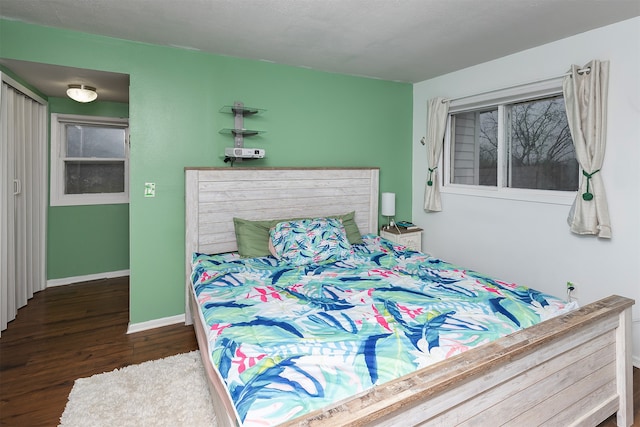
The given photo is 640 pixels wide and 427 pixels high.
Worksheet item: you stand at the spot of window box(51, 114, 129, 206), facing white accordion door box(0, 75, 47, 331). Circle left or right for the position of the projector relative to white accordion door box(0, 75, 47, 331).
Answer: left

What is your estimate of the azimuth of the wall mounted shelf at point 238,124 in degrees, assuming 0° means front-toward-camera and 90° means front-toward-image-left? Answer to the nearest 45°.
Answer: approximately 315°

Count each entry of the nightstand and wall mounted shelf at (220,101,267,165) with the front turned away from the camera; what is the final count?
0

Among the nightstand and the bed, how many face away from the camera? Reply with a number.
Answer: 0

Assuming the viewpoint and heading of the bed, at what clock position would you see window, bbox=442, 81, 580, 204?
The window is roughly at 8 o'clock from the bed.

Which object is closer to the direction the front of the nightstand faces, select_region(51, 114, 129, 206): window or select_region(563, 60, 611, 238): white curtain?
the white curtain

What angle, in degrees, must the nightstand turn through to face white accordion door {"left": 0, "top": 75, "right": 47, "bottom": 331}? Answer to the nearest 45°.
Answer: approximately 90° to its right

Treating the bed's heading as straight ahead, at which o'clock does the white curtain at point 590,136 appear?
The white curtain is roughly at 9 o'clock from the bed.
